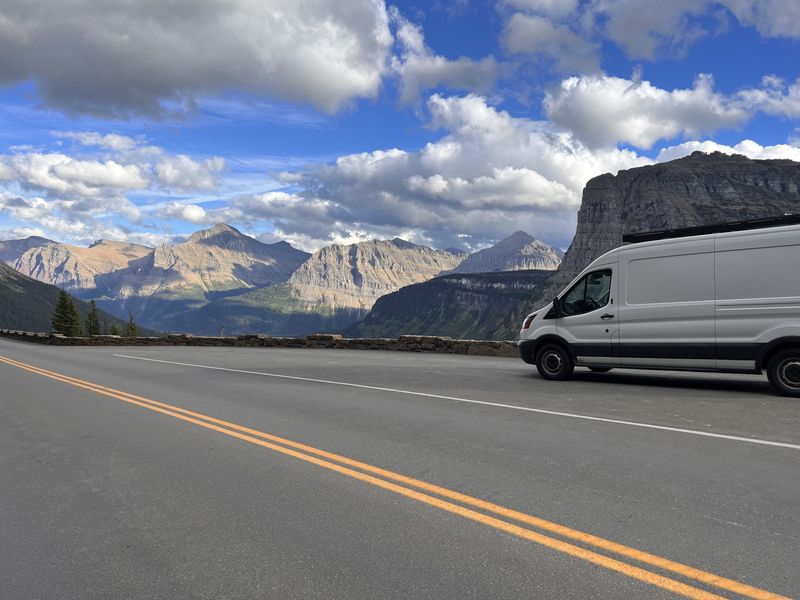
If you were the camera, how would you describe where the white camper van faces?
facing to the left of the viewer
